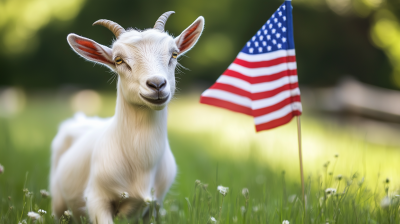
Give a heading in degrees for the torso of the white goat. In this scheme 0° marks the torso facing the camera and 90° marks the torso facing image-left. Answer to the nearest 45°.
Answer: approximately 315°

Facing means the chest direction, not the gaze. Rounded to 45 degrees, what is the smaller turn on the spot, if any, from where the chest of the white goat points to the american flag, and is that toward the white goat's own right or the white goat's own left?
approximately 45° to the white goat's own left
